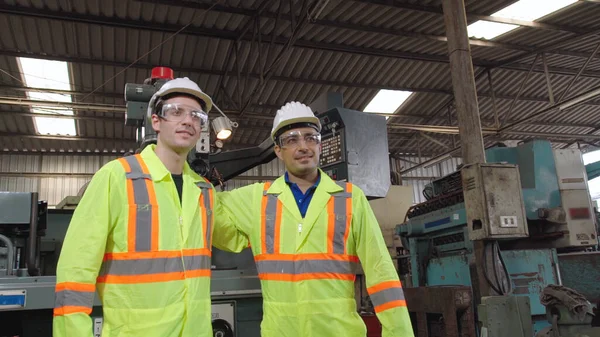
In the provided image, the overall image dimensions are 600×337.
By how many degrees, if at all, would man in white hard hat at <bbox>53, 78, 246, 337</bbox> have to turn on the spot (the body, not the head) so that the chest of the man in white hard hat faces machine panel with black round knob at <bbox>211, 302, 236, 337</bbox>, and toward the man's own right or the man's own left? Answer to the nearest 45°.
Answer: approximately 90° to the man's own left

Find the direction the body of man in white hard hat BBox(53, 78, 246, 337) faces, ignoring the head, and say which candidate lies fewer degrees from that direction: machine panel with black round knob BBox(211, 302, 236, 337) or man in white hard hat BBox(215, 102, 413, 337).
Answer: the man in white hard hat

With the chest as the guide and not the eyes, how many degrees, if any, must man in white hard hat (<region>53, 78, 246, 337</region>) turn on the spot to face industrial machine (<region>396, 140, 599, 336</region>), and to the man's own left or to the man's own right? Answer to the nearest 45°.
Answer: approximately 90° to the man's own left

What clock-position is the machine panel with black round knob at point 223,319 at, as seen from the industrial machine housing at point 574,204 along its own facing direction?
the machine panel with black round knob at point 223,319 is roughly at 1 o'clock from the industrial machine housing at point 574,204.

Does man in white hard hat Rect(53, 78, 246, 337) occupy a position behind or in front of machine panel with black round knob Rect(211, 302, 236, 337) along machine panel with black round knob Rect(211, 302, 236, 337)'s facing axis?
in front

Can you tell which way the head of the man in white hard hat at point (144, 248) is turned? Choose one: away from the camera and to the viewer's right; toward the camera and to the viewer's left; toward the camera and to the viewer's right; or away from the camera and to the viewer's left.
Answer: toward the camera and to the viewer's right

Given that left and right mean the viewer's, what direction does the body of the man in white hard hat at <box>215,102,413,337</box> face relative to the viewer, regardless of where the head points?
facing the viewer

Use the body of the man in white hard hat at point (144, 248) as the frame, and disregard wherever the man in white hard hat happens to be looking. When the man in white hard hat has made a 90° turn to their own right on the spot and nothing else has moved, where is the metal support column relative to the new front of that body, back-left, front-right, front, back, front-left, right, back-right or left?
back

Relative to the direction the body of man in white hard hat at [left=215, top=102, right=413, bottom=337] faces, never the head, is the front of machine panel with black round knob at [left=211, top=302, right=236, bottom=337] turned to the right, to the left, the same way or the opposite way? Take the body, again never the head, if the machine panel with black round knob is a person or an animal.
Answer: the same way

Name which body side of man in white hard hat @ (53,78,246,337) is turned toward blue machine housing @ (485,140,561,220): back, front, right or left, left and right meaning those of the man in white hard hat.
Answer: left

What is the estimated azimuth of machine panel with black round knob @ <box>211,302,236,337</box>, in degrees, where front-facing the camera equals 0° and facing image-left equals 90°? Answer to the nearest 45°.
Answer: approximately 0°

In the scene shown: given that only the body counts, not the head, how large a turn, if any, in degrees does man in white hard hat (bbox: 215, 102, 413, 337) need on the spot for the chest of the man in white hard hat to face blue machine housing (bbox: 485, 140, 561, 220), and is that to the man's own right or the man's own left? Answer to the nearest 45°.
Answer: approximately 135° to the man's own left

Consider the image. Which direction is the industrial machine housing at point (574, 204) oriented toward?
toward the camera
